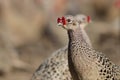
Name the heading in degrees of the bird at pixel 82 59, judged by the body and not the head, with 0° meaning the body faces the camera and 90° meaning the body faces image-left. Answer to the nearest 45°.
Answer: approximately 90°
